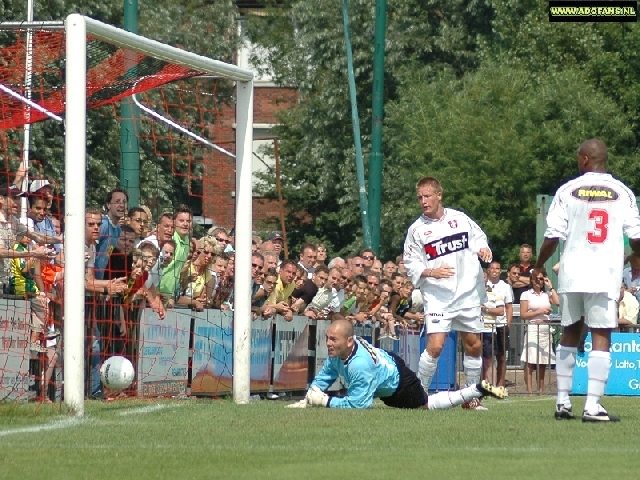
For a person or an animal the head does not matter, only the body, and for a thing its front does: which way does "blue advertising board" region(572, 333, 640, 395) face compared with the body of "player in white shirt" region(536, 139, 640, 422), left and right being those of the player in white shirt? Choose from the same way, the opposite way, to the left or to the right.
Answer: the opposite way

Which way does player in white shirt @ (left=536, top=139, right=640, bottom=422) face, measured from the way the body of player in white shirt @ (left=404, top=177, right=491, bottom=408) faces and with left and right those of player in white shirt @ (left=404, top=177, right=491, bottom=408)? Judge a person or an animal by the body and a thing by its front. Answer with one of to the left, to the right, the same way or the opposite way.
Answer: the opposite way

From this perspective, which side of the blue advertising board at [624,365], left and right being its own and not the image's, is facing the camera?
front

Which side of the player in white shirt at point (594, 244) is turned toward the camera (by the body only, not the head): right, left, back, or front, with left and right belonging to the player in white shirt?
back

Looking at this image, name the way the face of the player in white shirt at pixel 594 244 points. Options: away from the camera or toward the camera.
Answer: away from the camera

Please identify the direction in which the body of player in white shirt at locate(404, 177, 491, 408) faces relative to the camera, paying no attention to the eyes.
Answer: toward the camera

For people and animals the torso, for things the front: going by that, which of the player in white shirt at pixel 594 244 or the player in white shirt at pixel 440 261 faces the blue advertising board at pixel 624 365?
the player in white shirt at pixel 594 244

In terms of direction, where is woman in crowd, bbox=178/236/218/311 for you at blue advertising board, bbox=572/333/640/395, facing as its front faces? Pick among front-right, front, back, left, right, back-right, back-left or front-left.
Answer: front-right

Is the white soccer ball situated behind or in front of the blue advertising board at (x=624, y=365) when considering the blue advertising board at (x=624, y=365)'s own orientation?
in front

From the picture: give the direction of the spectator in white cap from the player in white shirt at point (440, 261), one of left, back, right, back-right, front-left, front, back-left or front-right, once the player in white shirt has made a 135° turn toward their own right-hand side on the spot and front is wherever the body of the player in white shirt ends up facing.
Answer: front-left

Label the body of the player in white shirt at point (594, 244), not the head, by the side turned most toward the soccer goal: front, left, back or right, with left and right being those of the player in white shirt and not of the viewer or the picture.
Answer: left
